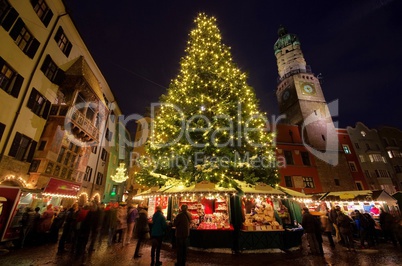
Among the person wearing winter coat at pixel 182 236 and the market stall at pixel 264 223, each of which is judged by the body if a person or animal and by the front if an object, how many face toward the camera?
1

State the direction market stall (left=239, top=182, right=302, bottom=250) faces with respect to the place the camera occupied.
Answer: facing the viewer

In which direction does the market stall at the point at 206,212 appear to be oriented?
toward the camera

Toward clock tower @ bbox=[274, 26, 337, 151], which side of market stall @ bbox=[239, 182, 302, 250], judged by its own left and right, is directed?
back

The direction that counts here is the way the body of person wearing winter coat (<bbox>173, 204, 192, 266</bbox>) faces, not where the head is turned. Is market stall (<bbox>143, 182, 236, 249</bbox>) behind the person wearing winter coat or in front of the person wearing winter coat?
in front

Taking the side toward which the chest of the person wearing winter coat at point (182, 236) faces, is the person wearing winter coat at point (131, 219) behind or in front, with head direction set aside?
in front

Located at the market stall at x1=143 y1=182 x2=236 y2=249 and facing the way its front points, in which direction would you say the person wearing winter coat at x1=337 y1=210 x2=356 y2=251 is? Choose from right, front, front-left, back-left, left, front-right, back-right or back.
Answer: left

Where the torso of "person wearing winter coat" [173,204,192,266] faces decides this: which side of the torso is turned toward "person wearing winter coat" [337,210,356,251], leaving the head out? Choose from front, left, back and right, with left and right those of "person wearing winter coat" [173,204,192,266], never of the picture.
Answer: right

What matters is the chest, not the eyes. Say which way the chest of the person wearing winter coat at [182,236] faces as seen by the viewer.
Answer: away from the camera

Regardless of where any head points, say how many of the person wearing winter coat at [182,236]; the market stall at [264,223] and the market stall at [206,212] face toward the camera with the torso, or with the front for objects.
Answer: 2

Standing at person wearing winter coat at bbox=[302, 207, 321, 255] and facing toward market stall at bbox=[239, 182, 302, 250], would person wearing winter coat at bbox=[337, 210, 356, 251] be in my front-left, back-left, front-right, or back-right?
back-right

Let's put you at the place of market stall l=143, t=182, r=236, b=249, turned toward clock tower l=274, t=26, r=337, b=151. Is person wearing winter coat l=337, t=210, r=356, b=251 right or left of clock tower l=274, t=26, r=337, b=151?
right
